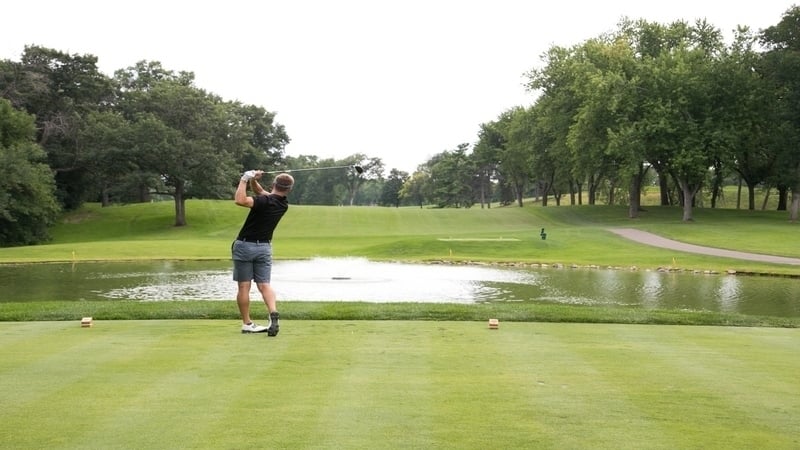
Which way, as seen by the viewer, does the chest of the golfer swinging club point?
away from the camera

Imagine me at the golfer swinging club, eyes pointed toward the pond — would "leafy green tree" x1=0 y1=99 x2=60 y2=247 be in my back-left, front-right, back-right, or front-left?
front-left

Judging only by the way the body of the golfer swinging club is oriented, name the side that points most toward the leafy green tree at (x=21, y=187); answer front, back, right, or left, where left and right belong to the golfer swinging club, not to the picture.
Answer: front

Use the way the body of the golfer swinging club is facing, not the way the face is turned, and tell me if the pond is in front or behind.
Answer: in front
